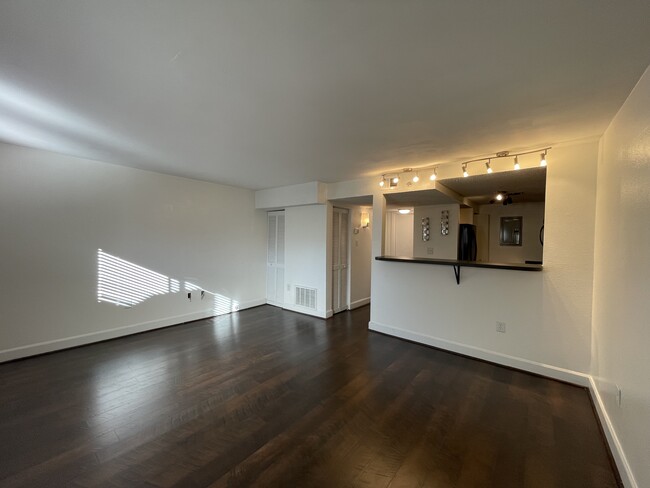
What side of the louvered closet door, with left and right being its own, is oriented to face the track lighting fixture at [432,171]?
left

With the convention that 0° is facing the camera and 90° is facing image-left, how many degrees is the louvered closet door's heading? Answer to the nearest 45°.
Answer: approximately 45°

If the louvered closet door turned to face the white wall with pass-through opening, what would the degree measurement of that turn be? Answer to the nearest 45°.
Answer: approximately 90° to its left
